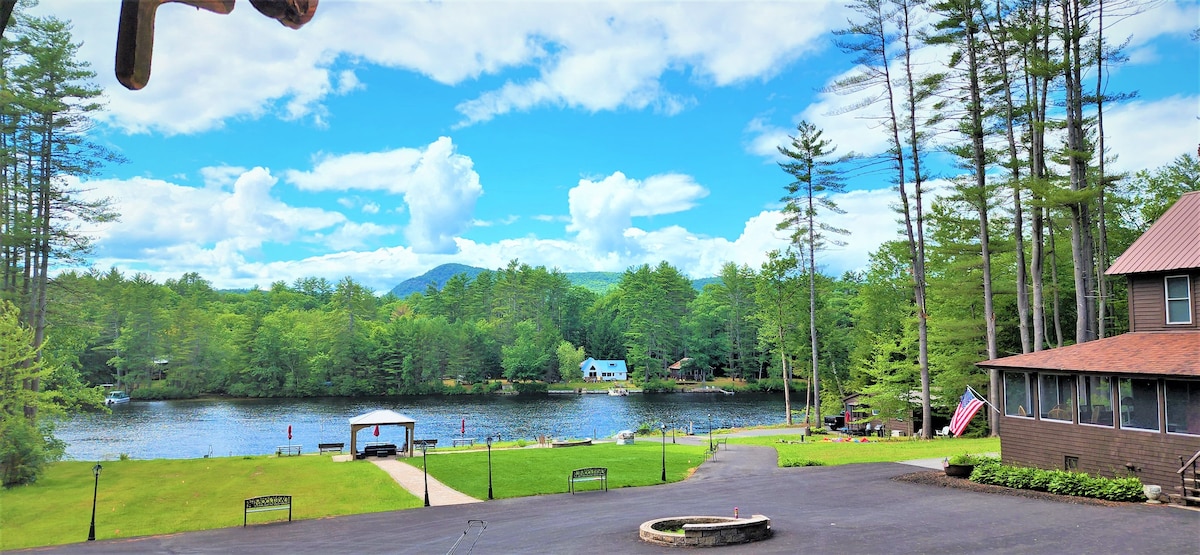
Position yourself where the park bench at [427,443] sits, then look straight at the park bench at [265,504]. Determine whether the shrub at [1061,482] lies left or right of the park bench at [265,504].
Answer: left

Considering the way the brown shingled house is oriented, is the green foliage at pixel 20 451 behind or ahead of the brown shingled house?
ahead

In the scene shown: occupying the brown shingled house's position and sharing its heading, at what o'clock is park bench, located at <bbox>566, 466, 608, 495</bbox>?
The park bench is roughly at 1 o'clock from the brown shingled house.

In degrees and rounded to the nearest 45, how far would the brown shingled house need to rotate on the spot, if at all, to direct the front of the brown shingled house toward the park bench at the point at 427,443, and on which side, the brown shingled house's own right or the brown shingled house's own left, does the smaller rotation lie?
approximately 45° to the brown shingled house's own right

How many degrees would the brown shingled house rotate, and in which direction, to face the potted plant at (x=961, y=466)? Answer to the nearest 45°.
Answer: approximately 45° to its right

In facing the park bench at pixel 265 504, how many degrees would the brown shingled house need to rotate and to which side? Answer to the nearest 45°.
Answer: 0° — it already faces it

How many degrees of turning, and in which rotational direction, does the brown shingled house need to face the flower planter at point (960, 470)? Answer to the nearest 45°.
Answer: approximately 45° to its right

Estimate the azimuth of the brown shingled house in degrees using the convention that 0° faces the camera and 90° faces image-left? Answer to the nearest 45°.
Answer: approximately 45°

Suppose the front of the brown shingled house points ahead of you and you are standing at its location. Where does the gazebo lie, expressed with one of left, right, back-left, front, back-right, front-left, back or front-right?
front-right

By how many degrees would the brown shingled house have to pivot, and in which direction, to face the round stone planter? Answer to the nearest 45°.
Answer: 0° — it already faces it
